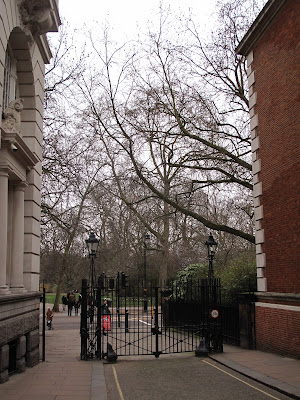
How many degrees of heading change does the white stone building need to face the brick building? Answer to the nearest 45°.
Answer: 0° — it already faces it

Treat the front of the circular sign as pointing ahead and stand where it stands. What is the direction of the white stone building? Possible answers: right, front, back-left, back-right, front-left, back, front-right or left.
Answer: front-right

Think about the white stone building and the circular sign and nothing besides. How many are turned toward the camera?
1

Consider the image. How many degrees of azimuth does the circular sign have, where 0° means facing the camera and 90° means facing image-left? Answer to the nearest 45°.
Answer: approximately 0°

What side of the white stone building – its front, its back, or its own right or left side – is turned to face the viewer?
right

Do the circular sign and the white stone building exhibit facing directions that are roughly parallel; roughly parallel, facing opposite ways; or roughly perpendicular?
roughly perpendicular
